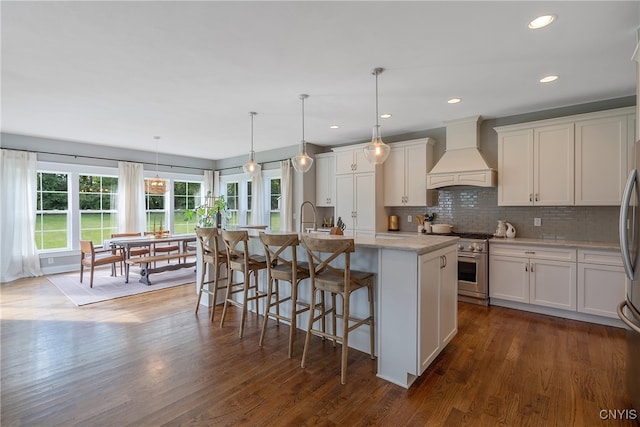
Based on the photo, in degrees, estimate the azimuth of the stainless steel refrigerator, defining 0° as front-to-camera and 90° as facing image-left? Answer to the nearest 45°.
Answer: approximately 90°

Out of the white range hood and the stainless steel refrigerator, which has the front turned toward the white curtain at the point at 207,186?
the stainless steel refrigerator

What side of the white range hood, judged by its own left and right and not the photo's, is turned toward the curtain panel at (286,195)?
right

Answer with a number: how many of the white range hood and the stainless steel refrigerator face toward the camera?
1

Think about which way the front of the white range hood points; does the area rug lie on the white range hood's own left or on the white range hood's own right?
on the white range hood's own right

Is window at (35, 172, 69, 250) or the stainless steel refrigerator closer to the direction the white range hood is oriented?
the stainless steel refrigerator

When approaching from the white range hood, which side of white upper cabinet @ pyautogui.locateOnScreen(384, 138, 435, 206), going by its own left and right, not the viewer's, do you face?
left

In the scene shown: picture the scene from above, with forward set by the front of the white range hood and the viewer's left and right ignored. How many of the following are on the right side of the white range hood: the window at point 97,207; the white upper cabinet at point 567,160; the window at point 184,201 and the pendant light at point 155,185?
3

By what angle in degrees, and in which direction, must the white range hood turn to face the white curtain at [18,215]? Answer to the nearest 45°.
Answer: approximately 90° to its right
